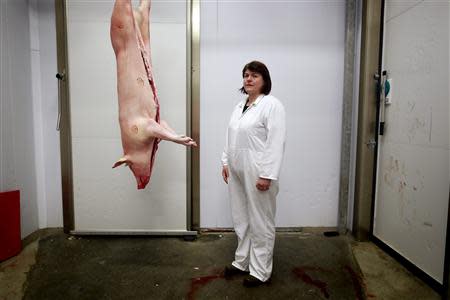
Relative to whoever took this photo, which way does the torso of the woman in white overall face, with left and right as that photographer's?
facing the viewer and to the left of the viewer

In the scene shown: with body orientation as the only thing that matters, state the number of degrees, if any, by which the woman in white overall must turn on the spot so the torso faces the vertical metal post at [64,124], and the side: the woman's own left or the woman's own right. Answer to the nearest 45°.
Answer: approximately 45° to the woman's own right

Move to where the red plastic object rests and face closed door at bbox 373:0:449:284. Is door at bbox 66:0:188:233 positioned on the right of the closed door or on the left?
left

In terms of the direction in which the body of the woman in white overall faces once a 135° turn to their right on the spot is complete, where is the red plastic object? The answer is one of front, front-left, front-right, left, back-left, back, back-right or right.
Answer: left

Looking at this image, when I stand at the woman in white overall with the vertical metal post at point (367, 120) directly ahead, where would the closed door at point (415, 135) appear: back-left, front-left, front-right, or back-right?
front-right

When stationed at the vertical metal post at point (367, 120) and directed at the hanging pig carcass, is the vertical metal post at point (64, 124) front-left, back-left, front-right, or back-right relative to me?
front-right

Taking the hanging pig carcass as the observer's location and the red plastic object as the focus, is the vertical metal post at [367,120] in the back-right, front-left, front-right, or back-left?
back-right

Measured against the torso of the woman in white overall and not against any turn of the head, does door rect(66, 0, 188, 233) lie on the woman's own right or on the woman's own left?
on the woman's own right

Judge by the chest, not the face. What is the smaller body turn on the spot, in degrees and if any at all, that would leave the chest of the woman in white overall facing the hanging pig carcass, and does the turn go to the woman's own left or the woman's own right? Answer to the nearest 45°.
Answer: approximately 45° to the woman's own right

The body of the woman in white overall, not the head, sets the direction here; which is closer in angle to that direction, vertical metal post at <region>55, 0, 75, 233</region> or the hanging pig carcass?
the hanging pig carcass
